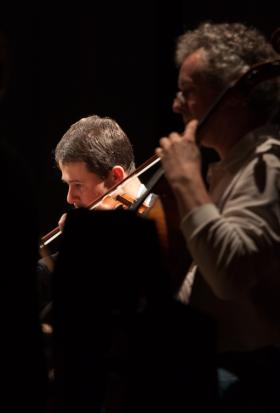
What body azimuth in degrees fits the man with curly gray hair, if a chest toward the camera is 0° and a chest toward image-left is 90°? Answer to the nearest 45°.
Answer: approximately 90°

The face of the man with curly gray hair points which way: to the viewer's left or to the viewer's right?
to the viewer's left
